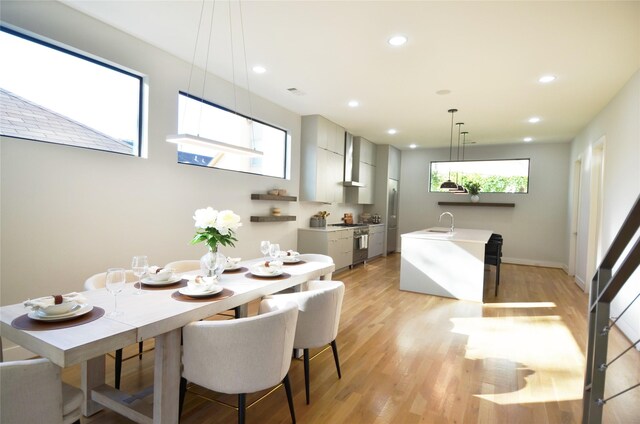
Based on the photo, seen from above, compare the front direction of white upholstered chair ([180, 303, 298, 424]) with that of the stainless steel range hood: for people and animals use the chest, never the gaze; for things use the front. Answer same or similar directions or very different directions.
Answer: very different directions

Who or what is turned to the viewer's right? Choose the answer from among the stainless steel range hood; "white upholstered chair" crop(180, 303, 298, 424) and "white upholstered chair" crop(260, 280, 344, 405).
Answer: the stainless steel range hood

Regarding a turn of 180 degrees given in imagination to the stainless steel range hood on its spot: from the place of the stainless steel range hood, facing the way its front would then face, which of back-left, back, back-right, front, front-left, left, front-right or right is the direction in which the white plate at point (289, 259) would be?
left

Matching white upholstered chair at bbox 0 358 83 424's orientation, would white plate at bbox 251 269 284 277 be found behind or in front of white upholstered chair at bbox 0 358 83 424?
in front

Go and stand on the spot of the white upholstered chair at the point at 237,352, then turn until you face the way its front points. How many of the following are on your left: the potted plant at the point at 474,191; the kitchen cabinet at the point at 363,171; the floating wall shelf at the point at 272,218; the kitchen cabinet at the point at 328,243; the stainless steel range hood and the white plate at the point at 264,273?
0

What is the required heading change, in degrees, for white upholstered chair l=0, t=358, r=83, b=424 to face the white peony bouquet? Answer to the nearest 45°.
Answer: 0° — it already faces it

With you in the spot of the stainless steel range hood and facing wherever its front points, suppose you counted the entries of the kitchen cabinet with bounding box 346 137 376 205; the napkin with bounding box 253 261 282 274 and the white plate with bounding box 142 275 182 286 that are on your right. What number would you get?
2

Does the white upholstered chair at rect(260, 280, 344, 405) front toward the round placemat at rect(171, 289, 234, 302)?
no

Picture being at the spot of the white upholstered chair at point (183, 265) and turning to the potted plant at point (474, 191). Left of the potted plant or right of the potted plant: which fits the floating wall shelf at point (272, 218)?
left

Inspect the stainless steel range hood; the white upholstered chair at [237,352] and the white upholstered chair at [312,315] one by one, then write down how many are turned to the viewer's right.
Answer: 1

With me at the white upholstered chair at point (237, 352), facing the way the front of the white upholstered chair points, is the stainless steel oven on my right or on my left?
on my right

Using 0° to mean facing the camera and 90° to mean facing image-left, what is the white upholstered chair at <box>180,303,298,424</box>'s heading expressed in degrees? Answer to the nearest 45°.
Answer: approximately 135°

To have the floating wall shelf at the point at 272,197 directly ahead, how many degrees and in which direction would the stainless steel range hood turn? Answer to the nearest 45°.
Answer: approximately 135° to its right

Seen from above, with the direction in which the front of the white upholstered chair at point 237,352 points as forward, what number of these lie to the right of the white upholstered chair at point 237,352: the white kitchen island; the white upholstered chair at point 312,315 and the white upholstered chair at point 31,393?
2

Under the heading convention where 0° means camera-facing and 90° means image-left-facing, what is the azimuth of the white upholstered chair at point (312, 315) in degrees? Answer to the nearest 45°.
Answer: approximately 135°

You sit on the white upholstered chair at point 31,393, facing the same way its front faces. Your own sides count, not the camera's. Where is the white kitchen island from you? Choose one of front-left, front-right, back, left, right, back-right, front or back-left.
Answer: front-right

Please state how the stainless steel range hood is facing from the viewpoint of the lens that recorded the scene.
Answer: facing to the right of the viewer

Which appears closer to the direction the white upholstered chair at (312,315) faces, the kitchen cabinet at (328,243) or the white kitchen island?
the kitchen cabinet

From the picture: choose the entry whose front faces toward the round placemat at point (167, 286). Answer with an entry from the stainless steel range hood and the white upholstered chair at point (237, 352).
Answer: the white upholstered chair

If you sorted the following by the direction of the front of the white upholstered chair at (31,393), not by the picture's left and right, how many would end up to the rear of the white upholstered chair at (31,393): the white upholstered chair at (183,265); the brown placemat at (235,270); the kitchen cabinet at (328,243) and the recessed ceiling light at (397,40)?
0
